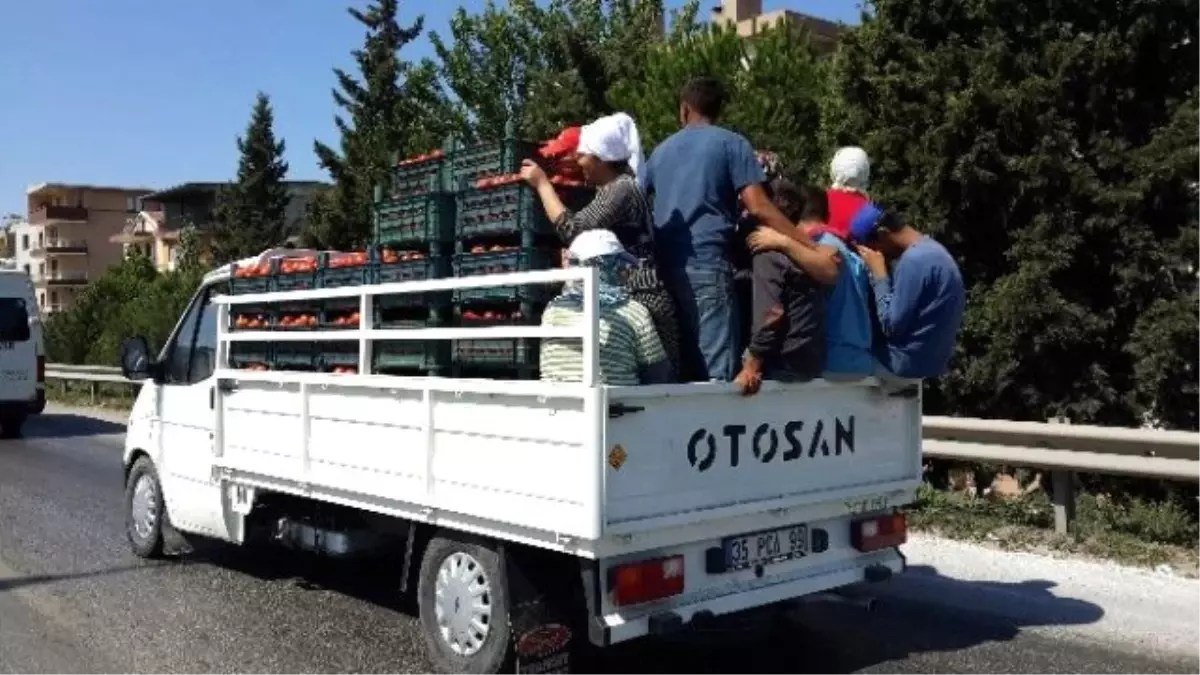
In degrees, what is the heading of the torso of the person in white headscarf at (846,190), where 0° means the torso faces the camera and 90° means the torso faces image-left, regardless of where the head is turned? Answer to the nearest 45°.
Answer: approximately 180°

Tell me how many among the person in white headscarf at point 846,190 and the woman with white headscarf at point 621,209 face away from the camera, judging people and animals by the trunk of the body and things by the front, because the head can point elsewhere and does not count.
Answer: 1

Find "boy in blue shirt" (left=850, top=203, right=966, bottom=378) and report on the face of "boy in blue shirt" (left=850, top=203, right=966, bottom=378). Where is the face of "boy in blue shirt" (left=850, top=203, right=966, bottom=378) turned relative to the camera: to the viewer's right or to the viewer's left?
to the viewer's left

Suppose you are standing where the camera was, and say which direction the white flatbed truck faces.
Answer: facing away from the viewer and to the left of the viewer

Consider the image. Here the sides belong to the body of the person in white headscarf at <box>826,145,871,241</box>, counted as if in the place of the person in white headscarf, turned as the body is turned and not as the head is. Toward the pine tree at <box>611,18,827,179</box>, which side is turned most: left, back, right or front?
front

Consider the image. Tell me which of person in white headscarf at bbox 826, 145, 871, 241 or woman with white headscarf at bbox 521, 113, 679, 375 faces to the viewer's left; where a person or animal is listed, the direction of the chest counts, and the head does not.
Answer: the woman with white headscarf

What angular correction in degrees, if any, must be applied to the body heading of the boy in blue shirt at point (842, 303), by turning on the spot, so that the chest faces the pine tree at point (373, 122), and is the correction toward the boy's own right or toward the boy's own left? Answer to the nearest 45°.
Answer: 0° — they already face it

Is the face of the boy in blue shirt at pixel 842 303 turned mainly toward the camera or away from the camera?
away from the camera

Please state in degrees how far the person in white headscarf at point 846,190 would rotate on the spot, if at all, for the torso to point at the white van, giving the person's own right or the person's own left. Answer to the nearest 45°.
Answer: approximately 45° to the person's own left

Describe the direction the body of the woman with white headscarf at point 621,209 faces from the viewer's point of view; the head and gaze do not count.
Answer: to the viewer's left

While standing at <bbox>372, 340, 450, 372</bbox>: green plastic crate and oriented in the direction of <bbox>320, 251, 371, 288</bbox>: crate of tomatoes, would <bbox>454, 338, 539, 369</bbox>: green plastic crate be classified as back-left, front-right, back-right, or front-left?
back-right
